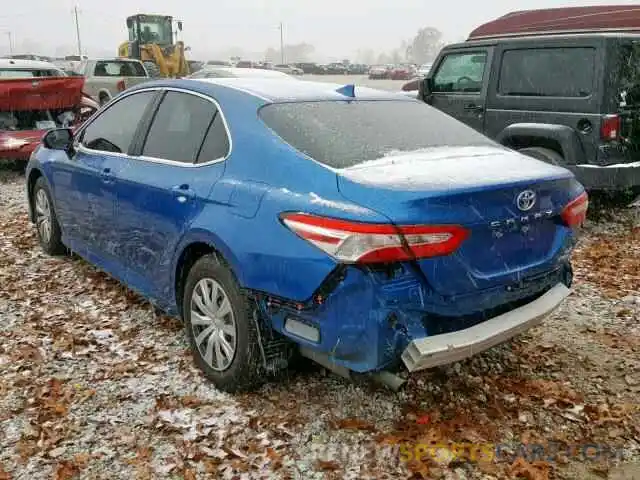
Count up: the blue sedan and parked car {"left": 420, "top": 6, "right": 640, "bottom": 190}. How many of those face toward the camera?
0

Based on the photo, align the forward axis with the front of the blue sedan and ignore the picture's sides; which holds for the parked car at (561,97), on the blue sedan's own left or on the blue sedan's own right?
on the blue sedan's own right

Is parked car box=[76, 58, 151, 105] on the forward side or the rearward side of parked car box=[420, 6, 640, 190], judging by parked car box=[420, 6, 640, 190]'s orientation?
on the forward side

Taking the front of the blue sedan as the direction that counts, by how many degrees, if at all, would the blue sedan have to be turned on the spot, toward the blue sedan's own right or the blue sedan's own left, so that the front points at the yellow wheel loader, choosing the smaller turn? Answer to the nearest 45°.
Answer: approximately 45° to the blue sedan's own right

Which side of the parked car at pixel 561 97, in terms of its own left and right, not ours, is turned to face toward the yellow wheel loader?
front

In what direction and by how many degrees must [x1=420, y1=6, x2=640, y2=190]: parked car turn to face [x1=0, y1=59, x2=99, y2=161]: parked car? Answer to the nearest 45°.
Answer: approximately 45° to its left

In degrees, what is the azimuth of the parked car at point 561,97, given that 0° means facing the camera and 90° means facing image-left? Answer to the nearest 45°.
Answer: approximately 135°

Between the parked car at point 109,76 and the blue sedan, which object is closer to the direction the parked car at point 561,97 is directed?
the parked car

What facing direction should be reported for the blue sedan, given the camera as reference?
facing away from the viewer and to the left of the viewer
